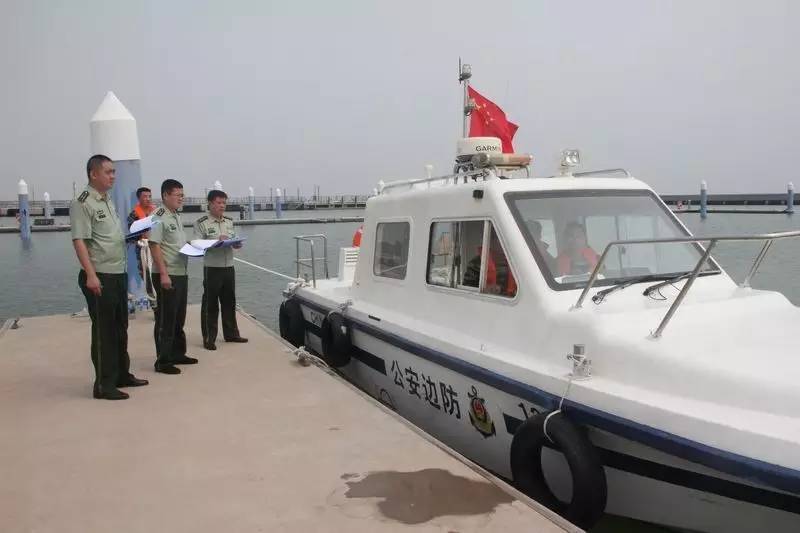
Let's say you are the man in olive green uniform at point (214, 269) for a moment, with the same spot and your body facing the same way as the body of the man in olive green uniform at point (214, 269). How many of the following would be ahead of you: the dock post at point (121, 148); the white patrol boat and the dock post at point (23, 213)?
1

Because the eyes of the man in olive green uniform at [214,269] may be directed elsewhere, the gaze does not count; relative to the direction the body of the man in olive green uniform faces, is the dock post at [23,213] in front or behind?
behind

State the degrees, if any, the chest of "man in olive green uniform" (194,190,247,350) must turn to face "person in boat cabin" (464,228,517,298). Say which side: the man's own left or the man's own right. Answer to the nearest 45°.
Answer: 0° — they already face them

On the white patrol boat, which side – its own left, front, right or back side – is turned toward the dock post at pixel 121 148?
back

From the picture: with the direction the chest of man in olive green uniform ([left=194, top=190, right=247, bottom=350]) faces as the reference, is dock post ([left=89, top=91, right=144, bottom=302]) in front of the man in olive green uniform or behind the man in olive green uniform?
behind

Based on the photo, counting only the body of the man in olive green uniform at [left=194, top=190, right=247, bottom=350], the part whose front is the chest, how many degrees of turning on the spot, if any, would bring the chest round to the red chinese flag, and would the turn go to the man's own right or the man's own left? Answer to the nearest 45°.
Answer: approximately 45° to the man's own left

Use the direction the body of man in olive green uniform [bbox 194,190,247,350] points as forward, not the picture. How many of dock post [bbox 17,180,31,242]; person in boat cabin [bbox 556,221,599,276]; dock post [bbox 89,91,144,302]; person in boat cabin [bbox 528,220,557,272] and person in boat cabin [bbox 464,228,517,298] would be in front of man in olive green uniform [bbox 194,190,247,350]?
3

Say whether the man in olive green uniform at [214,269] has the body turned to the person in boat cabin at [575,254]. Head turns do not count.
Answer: yes

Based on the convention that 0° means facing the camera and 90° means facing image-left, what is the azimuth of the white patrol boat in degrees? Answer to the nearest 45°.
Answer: approximately 315°

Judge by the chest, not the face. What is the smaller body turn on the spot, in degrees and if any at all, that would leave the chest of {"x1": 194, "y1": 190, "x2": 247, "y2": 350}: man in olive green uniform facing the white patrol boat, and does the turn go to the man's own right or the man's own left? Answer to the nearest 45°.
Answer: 0° — they already face it

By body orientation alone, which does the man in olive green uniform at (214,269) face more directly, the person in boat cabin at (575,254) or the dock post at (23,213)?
the person in boat cabin

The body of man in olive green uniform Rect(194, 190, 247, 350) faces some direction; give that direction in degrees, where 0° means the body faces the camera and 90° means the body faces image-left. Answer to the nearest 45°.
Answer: approximately 315°

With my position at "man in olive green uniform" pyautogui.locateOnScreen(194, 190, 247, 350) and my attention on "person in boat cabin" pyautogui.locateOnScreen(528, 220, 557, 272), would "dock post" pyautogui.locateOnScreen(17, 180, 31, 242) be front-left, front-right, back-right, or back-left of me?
back-left

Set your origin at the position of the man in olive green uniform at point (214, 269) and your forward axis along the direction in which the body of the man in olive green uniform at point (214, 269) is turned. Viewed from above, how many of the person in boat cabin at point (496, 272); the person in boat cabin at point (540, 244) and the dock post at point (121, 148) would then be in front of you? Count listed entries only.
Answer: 2

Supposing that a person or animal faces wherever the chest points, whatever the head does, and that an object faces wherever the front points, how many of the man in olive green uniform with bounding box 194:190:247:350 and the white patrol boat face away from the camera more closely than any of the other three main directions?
0
